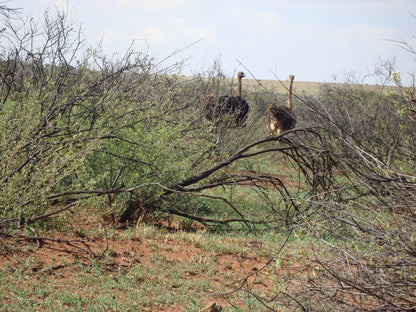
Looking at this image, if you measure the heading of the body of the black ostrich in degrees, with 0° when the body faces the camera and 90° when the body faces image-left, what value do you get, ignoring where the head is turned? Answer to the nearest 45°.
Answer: approximately 270°
